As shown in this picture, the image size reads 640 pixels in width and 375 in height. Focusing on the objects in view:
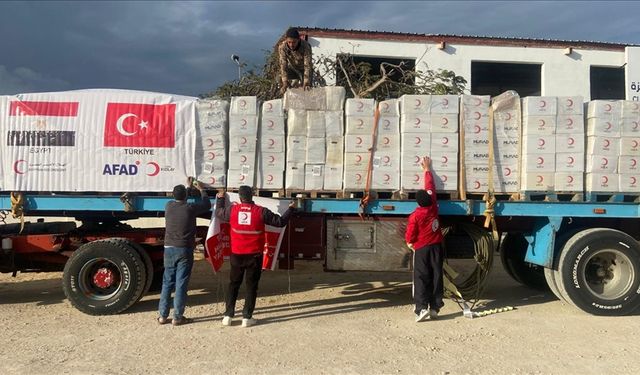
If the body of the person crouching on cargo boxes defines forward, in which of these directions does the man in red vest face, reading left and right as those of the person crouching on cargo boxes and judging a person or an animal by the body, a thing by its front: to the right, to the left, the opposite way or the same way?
the opposite way

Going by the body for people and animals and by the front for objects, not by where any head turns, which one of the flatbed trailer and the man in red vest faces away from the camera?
the man in red vest

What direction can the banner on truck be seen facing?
toward the camera

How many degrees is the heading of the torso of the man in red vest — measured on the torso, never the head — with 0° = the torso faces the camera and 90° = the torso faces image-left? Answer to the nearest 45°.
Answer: approximately 180°

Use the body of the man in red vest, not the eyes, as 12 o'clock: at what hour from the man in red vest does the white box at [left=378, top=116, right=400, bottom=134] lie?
The white box is roughly at 3 o'clock from the man in red vest.

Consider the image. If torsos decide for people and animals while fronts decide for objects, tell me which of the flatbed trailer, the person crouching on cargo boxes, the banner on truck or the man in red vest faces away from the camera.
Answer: the man in red vest

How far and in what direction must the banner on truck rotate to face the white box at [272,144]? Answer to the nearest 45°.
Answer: approximately 45° to its left

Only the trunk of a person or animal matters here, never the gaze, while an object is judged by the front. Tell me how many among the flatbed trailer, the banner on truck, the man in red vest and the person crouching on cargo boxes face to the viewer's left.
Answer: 1

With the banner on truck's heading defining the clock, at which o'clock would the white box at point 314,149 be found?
The white box is roughly at 10 o'clock from the banner on truck.

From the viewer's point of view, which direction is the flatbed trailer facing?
to the viewer's left

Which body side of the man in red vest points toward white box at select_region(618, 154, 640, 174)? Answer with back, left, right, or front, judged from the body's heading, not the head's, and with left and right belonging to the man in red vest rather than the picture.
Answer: right

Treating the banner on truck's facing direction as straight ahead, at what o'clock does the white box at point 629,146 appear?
The white box is roughly at 10 o'clock from the banner on truck.
